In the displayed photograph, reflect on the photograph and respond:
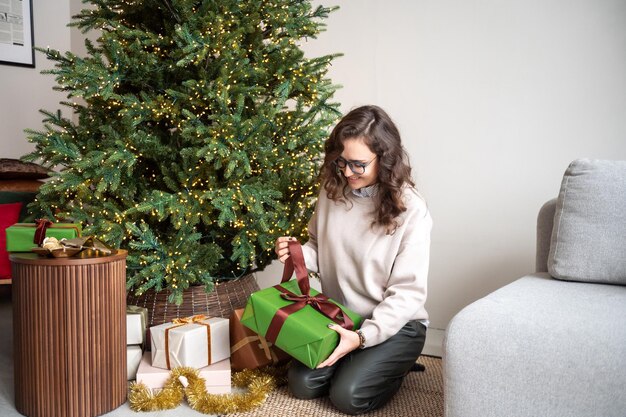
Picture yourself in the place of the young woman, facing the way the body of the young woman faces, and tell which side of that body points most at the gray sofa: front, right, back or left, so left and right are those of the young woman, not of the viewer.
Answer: left

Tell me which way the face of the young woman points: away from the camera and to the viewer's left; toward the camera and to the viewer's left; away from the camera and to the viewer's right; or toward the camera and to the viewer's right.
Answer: toward the camera and to the viewer's left

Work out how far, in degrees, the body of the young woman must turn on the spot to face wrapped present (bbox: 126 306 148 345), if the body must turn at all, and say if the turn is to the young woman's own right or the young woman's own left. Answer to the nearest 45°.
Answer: approximately 45° to the young woman's own right

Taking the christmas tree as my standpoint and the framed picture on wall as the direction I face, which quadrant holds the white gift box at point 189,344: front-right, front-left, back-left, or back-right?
back-left

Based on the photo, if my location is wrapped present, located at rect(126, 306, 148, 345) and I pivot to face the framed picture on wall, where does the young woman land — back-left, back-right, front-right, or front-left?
back-right

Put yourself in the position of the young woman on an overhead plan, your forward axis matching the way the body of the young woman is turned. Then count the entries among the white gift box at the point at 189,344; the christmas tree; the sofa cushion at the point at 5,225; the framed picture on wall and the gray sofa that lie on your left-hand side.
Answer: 1

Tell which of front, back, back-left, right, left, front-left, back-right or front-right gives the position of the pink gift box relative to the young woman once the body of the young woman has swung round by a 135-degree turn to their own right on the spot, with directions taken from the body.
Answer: left

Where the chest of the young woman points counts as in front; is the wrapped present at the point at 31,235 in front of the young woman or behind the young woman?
in front

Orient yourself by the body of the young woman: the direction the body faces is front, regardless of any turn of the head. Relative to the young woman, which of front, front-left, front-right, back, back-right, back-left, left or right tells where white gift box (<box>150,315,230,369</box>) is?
front-right

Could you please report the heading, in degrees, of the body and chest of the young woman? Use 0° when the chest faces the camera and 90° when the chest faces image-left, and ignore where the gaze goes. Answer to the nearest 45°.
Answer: approximately 45°

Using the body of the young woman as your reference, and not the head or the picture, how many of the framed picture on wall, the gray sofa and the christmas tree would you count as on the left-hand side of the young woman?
1

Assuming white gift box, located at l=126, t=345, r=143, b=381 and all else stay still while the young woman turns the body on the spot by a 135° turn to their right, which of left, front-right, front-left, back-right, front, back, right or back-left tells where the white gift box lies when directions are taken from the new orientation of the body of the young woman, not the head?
left

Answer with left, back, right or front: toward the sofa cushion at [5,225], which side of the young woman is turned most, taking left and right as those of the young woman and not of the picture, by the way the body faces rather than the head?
right

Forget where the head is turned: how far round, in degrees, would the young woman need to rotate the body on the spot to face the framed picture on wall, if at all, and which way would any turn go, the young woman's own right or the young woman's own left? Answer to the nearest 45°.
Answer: approximately 90° to the young woman's own right

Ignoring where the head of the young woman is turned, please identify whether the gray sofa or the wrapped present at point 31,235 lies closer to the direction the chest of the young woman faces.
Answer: the wrapped present

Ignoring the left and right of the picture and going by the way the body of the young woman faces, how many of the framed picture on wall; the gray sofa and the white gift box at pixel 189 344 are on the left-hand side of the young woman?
1
